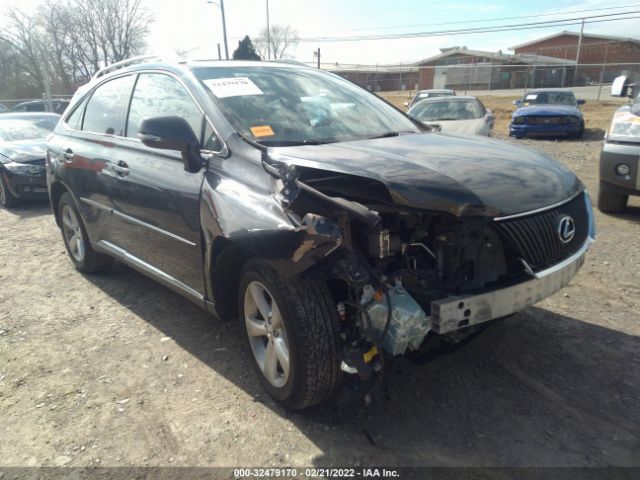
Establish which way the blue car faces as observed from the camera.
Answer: facing the viewer

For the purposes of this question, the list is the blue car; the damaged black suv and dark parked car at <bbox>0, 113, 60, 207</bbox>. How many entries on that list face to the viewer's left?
0

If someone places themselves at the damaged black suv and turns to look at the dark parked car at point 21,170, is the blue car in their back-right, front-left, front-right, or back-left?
front-right

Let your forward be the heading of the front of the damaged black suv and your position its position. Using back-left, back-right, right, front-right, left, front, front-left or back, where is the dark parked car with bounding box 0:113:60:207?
back

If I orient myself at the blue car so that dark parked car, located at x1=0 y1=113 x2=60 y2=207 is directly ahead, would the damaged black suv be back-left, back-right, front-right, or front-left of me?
front-left

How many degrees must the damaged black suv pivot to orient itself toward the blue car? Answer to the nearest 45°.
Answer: approximately 90° to its left

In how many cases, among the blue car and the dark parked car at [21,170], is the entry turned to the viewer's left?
0

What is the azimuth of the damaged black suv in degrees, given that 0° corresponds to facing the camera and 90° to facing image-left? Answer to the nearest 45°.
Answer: approximately 315°

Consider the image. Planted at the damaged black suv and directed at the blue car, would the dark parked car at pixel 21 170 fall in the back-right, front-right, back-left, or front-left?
front-left

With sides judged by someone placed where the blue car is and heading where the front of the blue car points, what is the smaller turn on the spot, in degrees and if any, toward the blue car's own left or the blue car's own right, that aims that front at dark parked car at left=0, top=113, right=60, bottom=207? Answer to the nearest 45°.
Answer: approximately 45° to the blue car's own right

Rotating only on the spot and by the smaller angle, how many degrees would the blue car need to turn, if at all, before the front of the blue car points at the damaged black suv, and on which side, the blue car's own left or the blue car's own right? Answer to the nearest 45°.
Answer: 0° — it already faces it

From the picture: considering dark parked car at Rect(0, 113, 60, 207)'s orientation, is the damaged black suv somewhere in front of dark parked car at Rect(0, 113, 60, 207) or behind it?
in front
